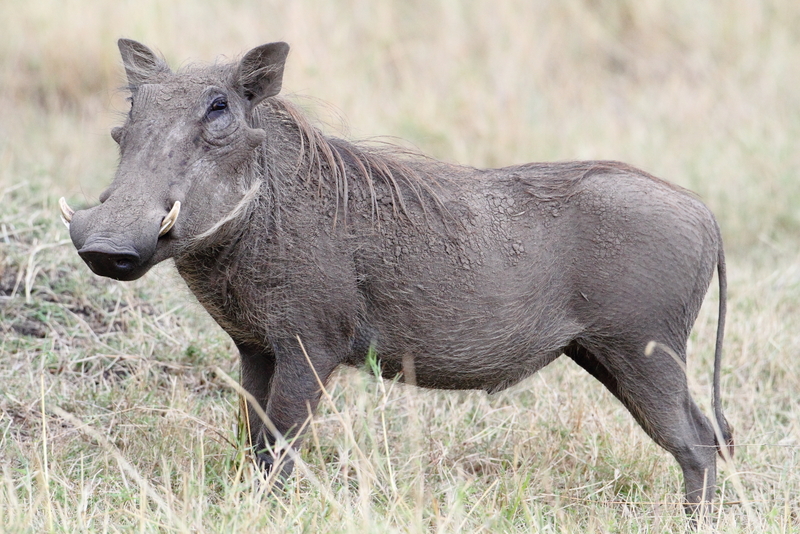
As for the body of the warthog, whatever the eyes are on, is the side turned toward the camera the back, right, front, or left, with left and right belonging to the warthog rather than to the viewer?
left
